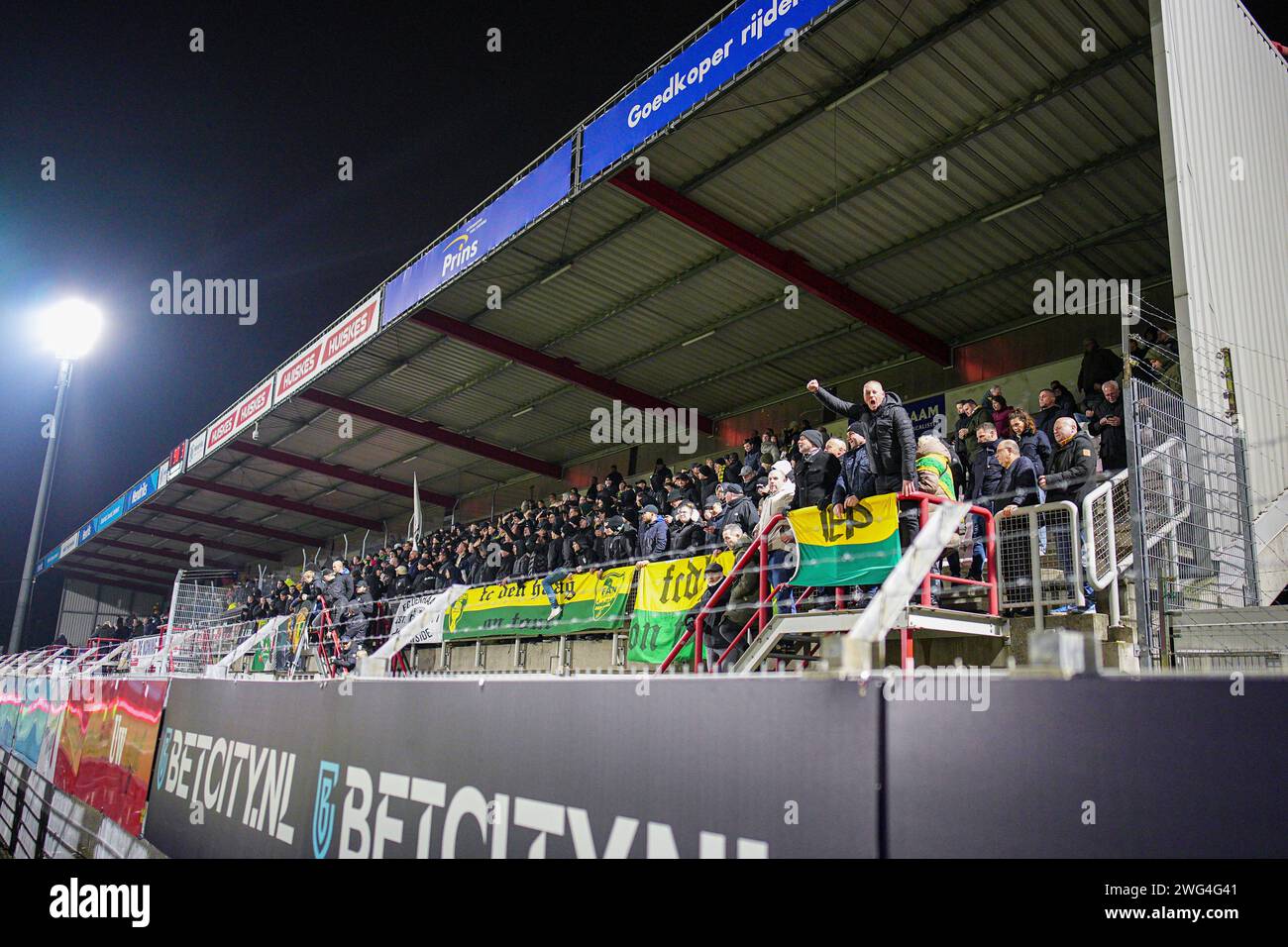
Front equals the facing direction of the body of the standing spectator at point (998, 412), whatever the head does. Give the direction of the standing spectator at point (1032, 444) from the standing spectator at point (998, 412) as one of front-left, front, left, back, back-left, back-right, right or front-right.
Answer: front-left

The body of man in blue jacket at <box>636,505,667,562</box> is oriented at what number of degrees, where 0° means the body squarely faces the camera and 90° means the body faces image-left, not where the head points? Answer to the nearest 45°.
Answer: approximately 45°

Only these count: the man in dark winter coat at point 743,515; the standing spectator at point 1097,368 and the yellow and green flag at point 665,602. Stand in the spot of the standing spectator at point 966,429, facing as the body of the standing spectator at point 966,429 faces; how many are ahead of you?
2

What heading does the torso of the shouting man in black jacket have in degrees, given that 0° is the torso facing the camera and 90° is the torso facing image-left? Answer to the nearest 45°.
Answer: approximately 45°

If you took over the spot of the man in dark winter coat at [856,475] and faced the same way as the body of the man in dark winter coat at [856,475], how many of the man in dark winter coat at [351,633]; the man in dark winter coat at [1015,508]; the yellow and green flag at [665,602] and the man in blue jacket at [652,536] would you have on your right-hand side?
3

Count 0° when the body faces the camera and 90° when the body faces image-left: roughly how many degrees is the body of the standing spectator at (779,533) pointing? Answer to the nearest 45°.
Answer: approximately 45°

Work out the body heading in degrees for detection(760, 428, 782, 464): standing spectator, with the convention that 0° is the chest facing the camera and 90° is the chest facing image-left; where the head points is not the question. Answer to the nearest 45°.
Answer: approximately 45°
